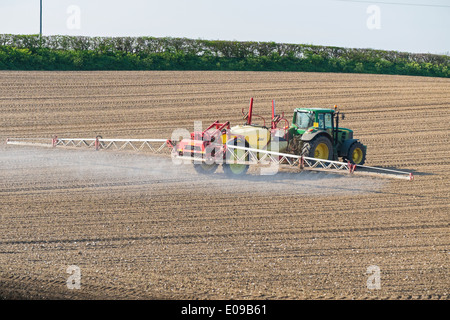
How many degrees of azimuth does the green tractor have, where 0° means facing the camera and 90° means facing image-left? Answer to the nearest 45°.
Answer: approximately 225°

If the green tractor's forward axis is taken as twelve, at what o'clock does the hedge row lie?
The hedge row is roughly at 10 o'clock from the green tractor.
